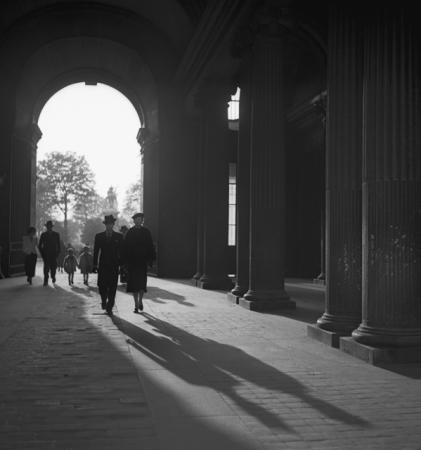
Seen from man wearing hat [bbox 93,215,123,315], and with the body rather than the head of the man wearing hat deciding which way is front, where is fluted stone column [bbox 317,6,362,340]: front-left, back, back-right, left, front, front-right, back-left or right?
front-left

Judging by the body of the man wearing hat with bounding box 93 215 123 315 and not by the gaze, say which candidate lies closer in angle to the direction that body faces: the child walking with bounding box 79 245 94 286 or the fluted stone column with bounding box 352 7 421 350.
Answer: the fluted stone column

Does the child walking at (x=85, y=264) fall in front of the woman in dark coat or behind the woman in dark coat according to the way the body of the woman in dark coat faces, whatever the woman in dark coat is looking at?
behind

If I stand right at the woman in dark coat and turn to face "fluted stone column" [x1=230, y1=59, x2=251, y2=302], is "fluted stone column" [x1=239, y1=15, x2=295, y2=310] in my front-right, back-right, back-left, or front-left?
front-right

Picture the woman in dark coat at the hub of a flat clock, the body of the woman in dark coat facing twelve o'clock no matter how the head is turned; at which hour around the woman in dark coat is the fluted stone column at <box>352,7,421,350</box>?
The fluted stone column is roughly at 11 o'clock from the woman in dark coat.

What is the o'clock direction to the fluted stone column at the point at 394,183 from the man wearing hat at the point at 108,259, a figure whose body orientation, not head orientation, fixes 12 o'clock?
The fluted stone column is roughly at 11 o'clock from the man wearing hat.

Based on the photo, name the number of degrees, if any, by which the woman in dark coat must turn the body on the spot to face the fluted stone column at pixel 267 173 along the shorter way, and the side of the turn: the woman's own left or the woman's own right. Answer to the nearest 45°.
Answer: approximately 90° to the woman's own left

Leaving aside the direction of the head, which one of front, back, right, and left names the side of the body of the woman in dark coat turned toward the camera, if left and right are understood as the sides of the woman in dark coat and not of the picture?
front

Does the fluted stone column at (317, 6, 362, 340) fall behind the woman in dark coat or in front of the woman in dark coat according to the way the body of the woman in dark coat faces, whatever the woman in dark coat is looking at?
in front

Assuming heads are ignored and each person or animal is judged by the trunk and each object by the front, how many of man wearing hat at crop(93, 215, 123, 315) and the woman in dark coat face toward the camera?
2

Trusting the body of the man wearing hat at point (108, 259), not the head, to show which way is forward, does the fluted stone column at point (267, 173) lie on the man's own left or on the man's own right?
on the man's own left
